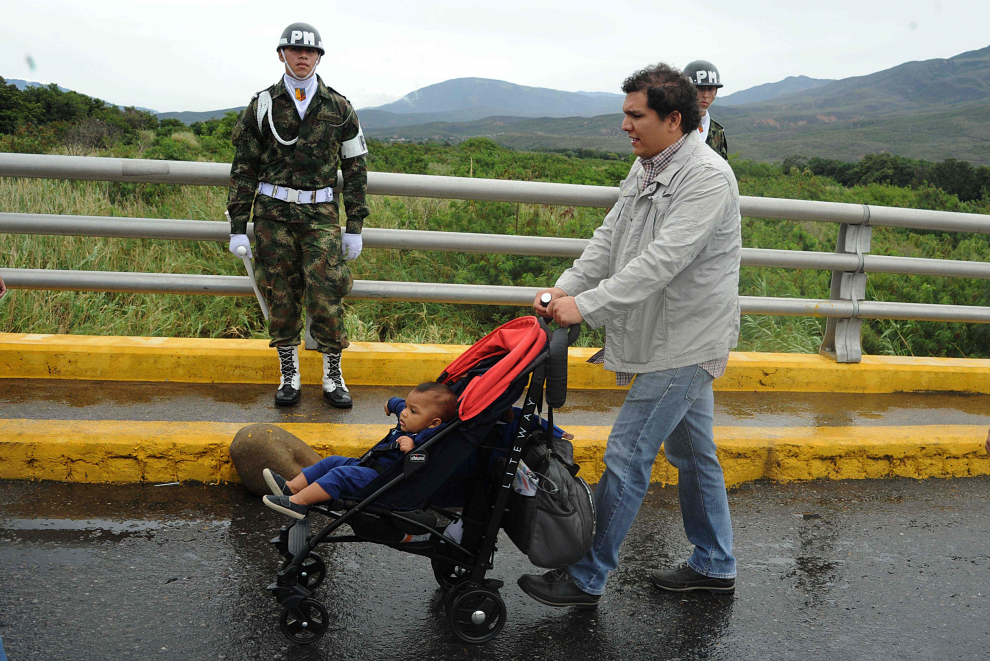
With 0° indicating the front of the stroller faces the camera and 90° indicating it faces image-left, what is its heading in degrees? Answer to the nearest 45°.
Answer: approximately 90°

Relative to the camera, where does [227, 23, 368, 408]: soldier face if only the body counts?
toward the camera

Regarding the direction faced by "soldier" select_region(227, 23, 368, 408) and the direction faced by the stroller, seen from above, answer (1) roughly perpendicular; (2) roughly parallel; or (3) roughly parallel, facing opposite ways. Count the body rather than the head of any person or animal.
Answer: roughly perpendicular

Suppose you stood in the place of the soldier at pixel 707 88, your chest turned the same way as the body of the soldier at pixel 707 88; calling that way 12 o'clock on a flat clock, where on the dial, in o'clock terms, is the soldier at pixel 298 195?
the soldier at pixel 298 195 is roughly at 2 o'clock from the soldier at pixel 707 88.

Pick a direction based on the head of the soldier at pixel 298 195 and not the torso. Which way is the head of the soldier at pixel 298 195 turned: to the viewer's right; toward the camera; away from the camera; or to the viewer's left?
toward the camera

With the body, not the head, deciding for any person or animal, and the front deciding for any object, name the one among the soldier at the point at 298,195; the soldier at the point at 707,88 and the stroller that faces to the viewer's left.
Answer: the stroller

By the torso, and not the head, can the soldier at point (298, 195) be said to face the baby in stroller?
yes

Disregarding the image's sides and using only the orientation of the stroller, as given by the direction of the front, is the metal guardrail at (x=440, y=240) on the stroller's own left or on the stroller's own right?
on the stroller's own right

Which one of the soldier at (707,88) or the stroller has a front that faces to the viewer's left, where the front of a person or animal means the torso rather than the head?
the stroller

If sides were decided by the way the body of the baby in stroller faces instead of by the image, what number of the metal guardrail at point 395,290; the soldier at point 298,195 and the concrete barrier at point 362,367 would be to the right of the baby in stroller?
3

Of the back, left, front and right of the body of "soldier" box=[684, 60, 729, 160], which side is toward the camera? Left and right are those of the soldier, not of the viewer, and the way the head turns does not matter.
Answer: front

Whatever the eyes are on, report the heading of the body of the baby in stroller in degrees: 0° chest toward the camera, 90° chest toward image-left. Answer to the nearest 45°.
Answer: approximately 90°

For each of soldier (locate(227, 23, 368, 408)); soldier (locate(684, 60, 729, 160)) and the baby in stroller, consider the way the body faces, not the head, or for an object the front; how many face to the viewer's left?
1

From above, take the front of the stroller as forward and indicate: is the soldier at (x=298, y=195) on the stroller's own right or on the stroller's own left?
on the stroller's own right
